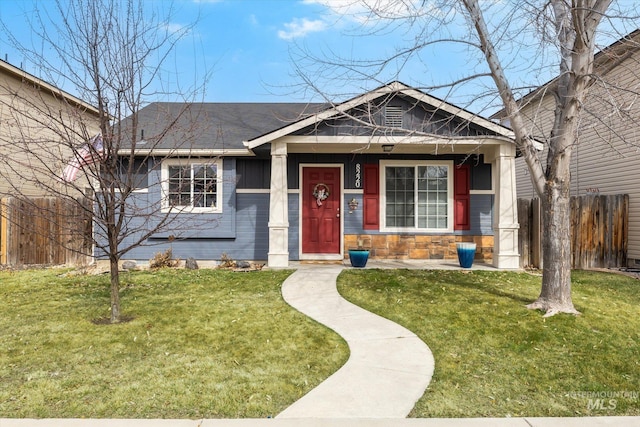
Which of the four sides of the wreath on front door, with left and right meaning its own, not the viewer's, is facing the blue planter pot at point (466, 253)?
left

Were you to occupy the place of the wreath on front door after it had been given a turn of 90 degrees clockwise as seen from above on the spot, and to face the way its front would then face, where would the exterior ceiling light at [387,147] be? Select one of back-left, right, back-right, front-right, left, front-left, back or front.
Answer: back-left

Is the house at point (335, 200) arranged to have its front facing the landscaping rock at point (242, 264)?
no

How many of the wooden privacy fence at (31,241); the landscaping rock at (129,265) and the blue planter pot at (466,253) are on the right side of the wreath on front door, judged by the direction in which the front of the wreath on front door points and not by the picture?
2

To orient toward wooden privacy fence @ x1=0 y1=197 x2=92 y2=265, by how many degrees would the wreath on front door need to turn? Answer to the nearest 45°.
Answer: approximately 90° to its right

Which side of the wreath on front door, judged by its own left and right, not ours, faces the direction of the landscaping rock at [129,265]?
right

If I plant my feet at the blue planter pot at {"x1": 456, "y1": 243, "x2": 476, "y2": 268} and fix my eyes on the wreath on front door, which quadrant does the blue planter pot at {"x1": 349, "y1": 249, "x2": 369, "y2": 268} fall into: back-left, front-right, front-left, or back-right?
front-left

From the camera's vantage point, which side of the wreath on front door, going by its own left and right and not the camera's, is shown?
front

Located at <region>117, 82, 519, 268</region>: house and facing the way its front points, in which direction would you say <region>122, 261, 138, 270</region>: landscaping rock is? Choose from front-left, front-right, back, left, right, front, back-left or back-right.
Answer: right

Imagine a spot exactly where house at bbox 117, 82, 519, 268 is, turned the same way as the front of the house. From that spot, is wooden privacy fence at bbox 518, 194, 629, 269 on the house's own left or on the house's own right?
on the house's own left

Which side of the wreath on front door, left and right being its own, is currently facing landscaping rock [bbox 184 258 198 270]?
right

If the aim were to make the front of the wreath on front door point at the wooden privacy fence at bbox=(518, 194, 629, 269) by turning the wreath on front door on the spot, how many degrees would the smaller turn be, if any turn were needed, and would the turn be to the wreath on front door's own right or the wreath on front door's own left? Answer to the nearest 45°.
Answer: approximately 90° to the wreath on front door's own left

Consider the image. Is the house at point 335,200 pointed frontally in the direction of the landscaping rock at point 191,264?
no

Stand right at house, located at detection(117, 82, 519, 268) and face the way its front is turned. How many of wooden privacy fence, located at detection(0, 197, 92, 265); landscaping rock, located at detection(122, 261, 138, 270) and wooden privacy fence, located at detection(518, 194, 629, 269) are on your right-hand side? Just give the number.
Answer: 2
